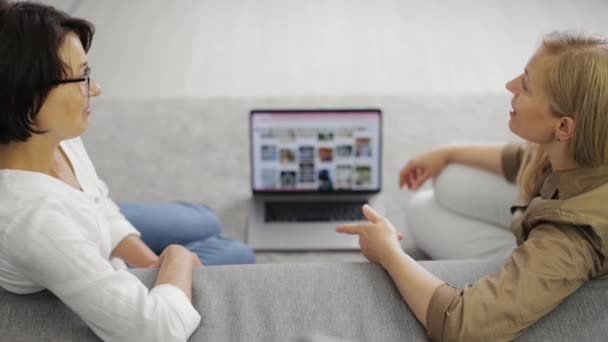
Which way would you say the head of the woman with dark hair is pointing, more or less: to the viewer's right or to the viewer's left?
to the viewer's right

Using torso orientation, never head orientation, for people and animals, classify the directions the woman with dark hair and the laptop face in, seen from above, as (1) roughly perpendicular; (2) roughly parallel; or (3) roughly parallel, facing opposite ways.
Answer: roughly perpendicular

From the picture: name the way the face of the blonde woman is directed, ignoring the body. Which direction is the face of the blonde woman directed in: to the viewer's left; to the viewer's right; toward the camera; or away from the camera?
to the viewer's left

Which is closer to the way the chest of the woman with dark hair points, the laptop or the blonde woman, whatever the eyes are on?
the blonde woman

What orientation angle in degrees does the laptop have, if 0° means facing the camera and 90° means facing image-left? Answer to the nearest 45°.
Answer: approximately 0°

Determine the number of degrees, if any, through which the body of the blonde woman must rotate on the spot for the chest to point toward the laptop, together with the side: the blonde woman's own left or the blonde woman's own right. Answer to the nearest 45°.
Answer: approximately 45° to the blonde woman's own right

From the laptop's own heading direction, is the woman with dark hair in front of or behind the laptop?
in front

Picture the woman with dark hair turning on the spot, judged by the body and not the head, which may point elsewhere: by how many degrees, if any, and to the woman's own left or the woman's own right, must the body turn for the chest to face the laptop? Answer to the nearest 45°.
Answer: approximately 45° to the woman's own left

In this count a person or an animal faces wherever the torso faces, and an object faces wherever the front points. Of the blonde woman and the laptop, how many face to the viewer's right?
0

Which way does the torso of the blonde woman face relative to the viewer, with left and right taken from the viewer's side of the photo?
facing to the left of the viewer

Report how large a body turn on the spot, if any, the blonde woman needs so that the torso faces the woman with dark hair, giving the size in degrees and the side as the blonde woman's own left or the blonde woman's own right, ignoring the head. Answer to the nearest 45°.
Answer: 0° — they already face them

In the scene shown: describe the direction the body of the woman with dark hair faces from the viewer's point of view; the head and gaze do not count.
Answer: to the viewer's right
